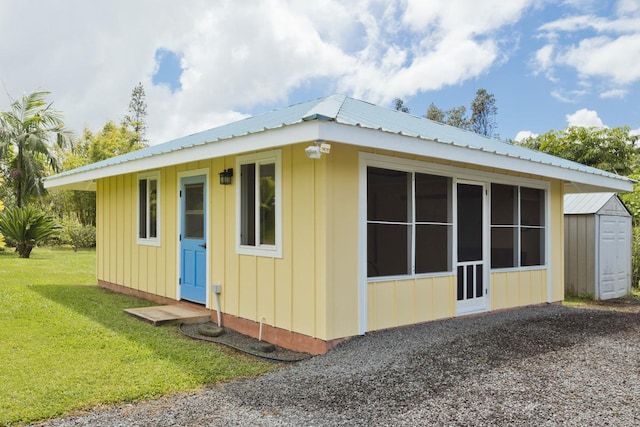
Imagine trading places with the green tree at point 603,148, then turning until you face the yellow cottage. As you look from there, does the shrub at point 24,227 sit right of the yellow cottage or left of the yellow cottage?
right

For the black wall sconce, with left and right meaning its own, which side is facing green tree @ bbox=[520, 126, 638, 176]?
back

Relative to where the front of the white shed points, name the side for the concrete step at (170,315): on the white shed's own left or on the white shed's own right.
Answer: on the white shed's own right

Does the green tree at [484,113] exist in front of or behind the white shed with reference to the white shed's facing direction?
behind

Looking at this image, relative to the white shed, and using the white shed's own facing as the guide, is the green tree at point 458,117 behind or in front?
behind

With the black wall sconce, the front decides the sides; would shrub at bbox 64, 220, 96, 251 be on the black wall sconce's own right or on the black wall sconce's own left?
on the black wall sconce's own right

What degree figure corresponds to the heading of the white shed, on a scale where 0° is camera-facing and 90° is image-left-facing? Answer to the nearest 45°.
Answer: approximately 315°

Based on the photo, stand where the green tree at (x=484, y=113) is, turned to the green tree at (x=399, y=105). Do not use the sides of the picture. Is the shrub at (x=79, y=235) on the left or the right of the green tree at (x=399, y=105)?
left
